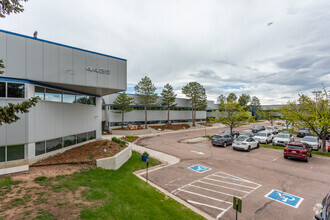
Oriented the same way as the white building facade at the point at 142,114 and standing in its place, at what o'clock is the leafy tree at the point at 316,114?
The leafy tree is roughly at 12 o'clock from the white building facade.

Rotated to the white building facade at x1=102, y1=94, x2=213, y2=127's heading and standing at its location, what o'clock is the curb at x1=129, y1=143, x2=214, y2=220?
The curb is roughly at 1 o'clock from the white building facade.

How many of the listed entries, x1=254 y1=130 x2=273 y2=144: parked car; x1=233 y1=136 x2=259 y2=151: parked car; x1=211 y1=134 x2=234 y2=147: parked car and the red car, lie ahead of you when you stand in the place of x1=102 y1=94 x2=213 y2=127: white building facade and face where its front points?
4

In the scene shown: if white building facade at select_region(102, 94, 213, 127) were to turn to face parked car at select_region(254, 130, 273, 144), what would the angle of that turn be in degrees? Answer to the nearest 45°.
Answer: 0° — it already faces it

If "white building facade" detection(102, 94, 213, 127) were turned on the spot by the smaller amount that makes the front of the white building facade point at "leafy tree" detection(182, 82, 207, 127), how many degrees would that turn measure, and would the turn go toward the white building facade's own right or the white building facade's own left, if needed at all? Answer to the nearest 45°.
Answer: approximately 45° to the white building facade's own left

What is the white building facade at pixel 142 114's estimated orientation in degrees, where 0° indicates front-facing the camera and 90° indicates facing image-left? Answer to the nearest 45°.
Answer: approximately 315°
